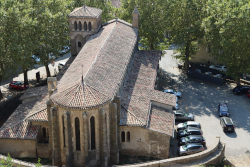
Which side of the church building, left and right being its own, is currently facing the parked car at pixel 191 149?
right

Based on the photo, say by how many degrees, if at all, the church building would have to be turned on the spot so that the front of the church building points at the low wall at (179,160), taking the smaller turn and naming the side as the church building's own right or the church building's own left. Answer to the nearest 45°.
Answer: approximately 90° to the church building's own right

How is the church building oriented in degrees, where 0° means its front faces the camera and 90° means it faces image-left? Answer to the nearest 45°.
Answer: approximately 180°

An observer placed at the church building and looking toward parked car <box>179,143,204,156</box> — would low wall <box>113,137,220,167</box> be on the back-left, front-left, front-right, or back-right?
front-right

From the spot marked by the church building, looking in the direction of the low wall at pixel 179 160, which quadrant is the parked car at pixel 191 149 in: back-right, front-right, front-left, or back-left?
front-left
